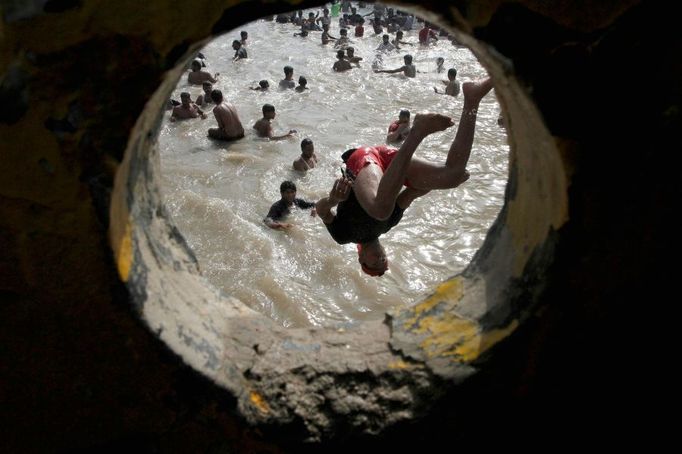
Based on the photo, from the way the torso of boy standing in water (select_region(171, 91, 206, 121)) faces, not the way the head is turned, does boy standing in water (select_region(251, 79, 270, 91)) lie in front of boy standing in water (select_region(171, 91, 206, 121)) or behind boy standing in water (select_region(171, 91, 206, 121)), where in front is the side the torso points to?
behind

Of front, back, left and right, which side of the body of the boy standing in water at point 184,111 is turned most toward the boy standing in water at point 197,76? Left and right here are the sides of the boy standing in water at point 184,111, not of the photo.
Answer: back

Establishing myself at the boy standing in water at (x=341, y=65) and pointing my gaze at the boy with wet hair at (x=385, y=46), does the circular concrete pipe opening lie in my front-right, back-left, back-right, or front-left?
back-right

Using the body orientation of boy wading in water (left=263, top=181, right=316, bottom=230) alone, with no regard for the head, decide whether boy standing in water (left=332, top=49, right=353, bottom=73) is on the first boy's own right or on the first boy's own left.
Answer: on the first boy's own left

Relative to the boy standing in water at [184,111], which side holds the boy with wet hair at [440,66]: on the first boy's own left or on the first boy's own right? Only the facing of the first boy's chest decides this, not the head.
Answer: on the first boy's own left

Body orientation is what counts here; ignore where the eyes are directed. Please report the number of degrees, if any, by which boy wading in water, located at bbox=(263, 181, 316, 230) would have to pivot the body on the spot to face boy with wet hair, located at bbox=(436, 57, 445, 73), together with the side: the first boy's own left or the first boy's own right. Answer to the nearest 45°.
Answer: approximately 135° to the first boy's own left

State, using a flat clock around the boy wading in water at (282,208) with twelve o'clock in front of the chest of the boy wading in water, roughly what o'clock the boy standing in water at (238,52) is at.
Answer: The boy standing in water is roughly at 7 o'clock from the boy wading in water.

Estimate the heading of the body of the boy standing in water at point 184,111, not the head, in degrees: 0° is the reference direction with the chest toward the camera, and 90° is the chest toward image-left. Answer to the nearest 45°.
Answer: approximately 0°

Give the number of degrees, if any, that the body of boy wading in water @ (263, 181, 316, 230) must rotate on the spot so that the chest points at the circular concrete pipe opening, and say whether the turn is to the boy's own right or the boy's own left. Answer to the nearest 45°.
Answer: approximately 45° to the boy's own right

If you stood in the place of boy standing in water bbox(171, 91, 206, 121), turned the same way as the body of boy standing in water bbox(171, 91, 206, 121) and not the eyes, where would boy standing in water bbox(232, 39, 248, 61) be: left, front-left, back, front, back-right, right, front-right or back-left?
back
